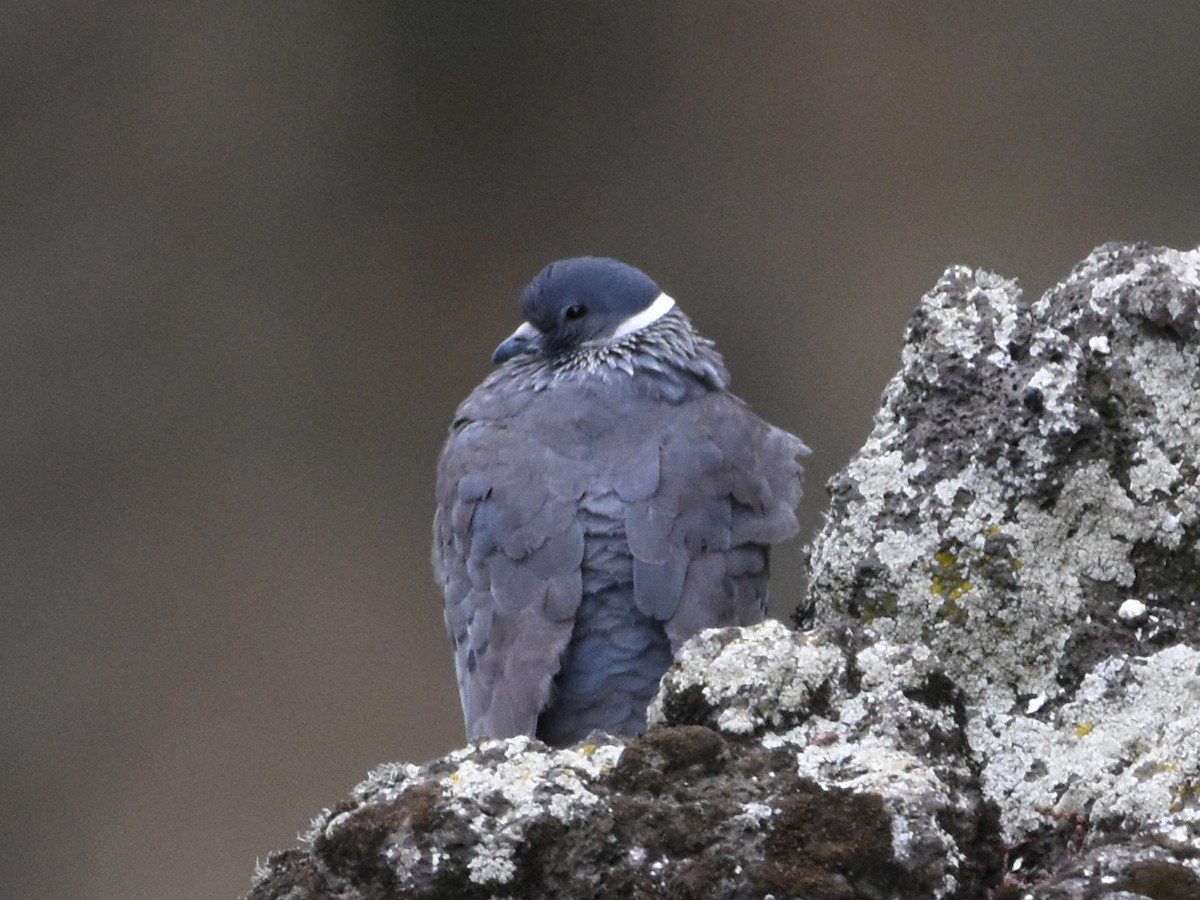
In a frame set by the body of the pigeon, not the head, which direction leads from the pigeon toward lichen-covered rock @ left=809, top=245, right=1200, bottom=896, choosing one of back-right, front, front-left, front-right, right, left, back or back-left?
back-right

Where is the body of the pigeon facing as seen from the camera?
away from the camera
